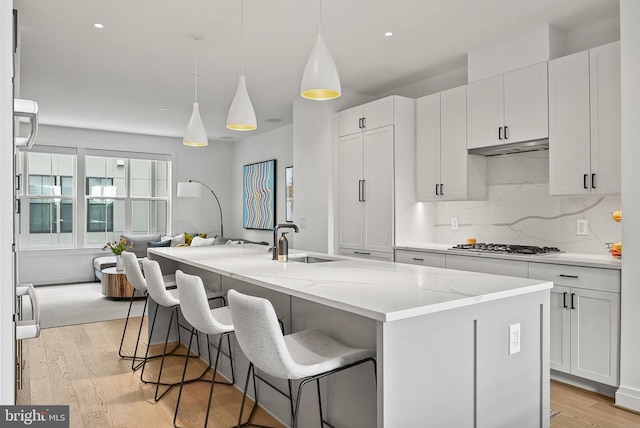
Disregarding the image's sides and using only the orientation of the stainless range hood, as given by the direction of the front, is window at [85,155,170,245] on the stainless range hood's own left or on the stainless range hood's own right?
on the stainless range hood's own right

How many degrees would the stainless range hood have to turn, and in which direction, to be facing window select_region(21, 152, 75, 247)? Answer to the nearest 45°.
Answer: approximately 45° to its right

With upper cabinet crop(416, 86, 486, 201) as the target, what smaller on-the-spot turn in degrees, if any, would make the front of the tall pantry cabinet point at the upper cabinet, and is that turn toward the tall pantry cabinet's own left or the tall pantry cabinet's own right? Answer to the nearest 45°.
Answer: approximately 90° to the tall pantry cabinet's own left

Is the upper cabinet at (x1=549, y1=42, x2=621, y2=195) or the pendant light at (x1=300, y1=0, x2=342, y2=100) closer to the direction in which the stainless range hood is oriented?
the pendant light

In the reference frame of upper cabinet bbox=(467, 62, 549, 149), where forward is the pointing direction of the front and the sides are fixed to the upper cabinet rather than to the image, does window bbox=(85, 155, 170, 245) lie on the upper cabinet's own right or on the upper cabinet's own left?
on the upper cabinet's own right

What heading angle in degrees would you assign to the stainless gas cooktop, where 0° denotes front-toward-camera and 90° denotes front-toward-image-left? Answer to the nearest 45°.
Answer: approximately 45°

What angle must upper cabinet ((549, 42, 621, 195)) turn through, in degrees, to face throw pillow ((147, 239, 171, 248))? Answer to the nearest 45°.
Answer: approximately 45° to its right

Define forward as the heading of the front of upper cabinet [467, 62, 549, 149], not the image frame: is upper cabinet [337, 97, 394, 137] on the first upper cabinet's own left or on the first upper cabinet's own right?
on the first upper cabinet's own right

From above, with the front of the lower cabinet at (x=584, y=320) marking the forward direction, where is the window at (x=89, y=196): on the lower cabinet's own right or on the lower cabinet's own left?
on the lower cabinet's own right
